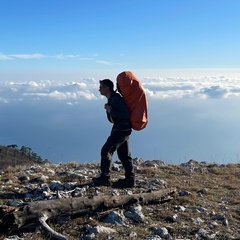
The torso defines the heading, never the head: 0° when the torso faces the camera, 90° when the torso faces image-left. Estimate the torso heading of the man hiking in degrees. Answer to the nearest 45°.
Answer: approximately 90°

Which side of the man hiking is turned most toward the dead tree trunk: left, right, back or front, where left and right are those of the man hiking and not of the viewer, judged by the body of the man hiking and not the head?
left
